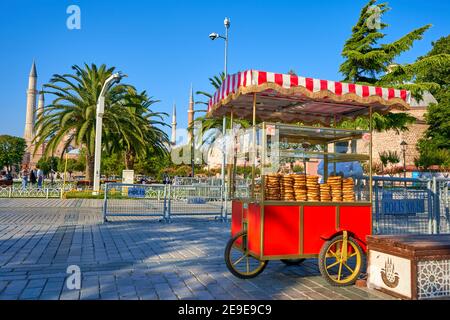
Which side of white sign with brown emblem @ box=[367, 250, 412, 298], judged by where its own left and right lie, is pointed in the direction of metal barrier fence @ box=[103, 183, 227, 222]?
right

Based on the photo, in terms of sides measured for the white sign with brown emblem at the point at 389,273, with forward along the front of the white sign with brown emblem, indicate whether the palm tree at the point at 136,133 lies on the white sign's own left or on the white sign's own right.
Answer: on the white sign's own right

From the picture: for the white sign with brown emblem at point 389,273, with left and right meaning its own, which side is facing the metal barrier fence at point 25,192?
right

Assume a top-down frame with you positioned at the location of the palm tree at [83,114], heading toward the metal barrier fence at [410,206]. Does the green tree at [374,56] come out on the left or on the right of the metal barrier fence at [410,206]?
left

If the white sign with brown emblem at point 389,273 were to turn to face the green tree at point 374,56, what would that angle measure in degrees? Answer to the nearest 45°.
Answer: approximately 135° to its right

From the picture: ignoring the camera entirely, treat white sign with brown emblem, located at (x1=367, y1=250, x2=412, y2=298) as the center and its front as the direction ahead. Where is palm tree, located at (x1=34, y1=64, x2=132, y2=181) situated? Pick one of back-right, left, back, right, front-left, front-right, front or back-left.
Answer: right

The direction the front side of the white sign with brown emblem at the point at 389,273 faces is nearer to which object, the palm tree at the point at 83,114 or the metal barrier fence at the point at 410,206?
the palm tree

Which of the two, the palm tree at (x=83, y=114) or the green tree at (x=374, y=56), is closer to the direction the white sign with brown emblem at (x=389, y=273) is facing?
the palm tree

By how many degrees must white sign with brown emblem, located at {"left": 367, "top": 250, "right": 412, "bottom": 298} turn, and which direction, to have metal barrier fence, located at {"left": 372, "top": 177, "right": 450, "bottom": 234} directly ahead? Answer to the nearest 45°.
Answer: approximately 135° to its right

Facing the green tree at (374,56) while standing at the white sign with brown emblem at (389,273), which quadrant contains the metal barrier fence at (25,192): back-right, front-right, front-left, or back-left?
front-left

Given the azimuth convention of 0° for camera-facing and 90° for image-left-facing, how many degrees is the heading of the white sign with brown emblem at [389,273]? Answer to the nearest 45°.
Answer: approximately 45°

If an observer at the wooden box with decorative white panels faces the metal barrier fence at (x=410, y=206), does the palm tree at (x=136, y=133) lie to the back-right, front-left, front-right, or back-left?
front-left

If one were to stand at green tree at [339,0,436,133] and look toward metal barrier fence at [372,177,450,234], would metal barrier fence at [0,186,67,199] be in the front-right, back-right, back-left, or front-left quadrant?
front-right
